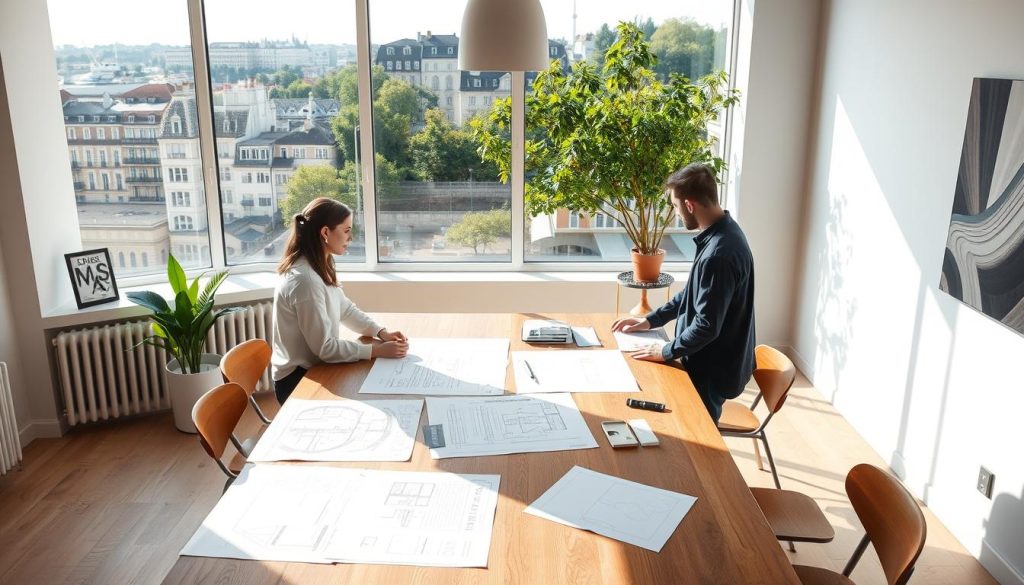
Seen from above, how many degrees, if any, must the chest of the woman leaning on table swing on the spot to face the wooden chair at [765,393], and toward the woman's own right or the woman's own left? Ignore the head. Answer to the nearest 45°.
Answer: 0° — they already face it

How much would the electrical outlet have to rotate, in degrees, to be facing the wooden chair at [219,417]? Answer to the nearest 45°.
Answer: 0° — it already faces it

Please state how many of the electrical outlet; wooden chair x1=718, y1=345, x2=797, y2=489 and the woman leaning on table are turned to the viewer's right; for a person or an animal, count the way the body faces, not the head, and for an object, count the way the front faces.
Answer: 1

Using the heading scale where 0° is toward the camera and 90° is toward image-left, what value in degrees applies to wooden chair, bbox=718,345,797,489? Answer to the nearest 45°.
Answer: approximately 45°

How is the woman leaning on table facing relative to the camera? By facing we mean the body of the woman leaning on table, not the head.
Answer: to the viewer's right

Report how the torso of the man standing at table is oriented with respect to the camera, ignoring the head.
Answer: to the viewer's left

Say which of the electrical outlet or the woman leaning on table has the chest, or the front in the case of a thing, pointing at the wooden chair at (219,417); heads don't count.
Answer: the electrical outlet

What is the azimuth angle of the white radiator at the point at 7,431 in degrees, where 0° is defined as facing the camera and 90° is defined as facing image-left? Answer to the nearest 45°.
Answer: approximately 315°

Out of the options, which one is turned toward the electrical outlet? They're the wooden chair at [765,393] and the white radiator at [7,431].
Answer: the white radiator

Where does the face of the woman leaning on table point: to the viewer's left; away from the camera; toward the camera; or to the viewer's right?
to the viewer's right

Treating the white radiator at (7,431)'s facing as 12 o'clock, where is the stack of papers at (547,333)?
The stack of papers is roughly at 12 o'clock from the white radiator.

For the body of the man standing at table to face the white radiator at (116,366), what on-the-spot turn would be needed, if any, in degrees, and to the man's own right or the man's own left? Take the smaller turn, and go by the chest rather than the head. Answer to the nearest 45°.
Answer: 0° — they already face it

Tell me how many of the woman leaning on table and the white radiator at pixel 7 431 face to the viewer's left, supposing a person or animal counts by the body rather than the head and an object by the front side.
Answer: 0
